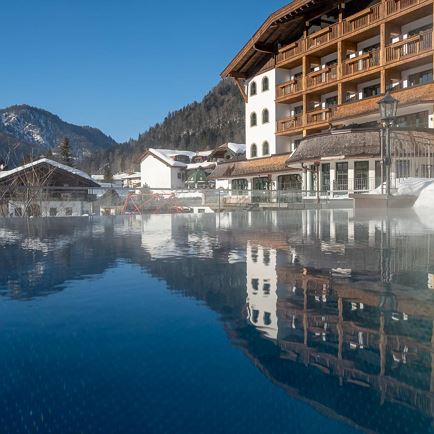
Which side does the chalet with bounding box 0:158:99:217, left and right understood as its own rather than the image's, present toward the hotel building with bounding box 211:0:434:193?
left

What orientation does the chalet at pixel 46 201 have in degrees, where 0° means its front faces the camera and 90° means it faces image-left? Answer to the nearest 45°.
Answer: approximately 0°

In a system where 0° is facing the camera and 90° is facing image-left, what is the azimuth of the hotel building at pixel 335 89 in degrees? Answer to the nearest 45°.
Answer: approximately 45°

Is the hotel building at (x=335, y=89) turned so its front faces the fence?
yes
